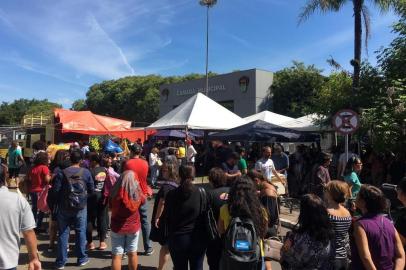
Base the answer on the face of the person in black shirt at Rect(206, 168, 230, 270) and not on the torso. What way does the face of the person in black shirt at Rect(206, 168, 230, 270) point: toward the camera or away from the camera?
away from the camera

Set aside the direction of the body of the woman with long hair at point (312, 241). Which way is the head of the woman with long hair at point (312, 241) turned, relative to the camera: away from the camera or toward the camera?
away from the camera

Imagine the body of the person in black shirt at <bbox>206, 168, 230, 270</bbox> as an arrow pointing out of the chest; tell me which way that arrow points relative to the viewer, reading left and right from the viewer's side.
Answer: facing away from the viewer

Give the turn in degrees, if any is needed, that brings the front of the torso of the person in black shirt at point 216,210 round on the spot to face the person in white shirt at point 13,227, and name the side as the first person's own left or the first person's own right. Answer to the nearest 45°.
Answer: approximately 135° to the first person's own left

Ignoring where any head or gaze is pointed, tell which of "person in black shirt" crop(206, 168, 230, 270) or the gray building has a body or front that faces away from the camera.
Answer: the person in black shirt

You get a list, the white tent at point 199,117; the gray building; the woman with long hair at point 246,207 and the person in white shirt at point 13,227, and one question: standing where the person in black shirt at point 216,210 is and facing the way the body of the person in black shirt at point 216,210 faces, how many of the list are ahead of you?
2

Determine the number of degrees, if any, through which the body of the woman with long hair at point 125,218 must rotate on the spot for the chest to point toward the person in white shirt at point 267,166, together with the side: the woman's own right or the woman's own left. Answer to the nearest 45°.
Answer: approximately 45° to the woman's own right

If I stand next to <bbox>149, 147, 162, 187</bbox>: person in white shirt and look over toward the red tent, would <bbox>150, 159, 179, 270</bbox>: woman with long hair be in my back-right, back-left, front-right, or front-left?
back-left

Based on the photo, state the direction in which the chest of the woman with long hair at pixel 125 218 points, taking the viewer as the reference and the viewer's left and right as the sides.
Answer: facing away from the viewer

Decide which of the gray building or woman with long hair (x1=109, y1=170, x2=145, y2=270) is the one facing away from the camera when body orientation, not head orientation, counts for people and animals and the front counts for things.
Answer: the woman with long hair
